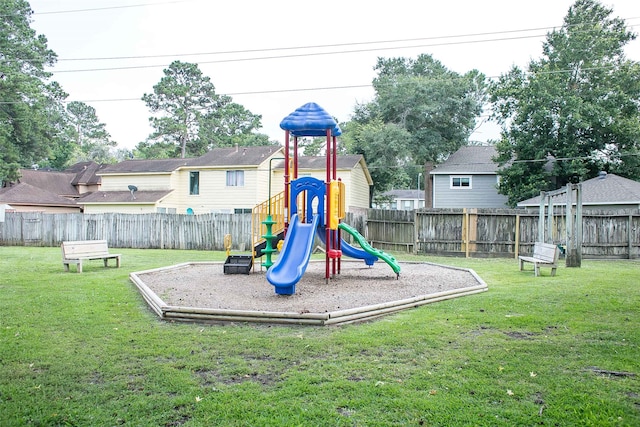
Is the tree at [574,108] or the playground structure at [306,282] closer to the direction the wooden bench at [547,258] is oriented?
the playground structure

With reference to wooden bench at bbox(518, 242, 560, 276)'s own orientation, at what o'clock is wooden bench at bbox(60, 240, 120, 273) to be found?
wooden bench at bbox(60, 240, 120, 273) is roughly at 1 o'clock from wooden bench at bbox(518, 242, 560, 276).

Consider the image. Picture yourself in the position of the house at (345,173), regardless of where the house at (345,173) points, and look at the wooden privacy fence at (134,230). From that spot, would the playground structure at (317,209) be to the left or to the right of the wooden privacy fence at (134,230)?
left

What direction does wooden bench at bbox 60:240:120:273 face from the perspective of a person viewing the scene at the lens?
facing the viewer and to the right of the viewer

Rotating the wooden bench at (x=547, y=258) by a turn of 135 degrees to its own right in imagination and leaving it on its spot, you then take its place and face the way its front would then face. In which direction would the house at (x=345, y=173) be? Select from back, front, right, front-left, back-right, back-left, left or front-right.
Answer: front-left

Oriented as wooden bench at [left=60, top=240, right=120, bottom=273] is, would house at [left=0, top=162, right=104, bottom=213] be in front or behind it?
behind

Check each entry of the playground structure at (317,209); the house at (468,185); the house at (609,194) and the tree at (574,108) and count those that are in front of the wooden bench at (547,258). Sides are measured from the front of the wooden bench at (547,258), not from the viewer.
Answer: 1

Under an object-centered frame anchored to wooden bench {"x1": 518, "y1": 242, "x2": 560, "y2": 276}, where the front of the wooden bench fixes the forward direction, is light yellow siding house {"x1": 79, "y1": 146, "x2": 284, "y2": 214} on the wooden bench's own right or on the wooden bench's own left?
on the wooden bench's own right

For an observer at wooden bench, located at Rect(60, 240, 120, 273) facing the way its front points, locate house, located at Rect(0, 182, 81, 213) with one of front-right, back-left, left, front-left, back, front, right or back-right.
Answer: back-left

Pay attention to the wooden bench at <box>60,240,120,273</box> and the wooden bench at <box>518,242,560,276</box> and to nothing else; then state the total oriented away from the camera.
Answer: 0

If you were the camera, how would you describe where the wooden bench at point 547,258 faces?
facing the viewer and to the left of the viewer

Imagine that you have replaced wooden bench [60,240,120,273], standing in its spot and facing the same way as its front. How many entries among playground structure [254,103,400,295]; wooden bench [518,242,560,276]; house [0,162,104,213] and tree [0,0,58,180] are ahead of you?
2

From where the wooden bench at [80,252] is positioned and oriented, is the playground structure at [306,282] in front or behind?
in front

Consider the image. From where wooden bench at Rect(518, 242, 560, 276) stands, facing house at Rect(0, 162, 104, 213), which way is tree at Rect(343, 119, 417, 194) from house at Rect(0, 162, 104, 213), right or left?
right
